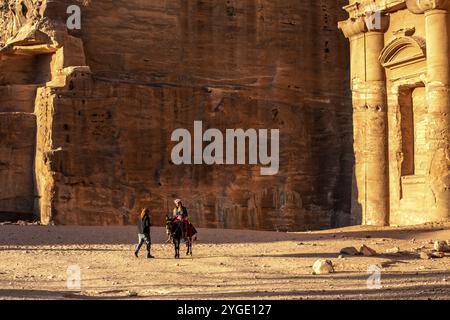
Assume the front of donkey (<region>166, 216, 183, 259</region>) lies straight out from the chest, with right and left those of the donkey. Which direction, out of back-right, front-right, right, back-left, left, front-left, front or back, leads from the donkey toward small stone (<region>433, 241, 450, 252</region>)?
back-left

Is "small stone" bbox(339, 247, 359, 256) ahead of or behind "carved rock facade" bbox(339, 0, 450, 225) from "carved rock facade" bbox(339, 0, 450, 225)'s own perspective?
ahead

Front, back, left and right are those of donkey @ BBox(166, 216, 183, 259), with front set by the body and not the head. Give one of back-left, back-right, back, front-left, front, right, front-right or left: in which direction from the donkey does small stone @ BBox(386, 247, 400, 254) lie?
back-left

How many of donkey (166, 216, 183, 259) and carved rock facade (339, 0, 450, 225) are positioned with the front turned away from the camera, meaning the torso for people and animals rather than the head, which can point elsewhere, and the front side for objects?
0

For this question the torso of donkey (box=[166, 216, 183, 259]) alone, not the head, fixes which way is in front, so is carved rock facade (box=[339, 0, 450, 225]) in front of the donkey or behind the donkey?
behind

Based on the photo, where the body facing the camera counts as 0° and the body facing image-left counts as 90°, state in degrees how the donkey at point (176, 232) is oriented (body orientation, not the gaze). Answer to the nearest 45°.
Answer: approximately 45°

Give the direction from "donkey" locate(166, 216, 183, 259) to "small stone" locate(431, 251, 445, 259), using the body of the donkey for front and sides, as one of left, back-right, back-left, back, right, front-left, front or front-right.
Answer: back-left

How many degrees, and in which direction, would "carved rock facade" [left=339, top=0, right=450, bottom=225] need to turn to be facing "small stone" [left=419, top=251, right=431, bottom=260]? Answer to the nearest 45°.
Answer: approximately 45° to its left

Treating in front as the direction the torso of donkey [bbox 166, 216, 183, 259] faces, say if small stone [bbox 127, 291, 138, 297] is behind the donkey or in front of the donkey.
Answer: in front

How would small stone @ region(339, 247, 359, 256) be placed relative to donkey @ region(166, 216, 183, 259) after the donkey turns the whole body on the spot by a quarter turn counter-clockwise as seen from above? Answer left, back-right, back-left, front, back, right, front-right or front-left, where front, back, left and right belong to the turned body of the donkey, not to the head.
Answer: front-left

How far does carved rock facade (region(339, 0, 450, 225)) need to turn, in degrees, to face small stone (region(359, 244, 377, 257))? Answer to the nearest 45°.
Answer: approximately 45° to its left

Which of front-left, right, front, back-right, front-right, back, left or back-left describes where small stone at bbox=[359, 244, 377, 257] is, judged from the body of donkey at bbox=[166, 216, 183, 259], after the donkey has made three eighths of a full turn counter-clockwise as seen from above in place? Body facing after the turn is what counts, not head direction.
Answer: front

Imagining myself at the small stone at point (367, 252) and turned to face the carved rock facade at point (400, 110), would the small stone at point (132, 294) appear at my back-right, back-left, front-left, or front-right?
back-left

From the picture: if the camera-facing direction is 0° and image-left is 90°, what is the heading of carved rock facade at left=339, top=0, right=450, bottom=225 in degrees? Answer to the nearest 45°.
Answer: approximately 45°

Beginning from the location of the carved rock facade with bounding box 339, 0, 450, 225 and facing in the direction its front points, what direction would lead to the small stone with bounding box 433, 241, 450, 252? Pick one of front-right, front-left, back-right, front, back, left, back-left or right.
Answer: front-left
